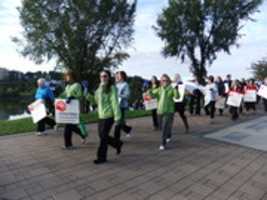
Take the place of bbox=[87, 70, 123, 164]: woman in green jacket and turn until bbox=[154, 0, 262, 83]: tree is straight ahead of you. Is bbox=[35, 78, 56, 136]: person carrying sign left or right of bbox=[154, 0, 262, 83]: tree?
left

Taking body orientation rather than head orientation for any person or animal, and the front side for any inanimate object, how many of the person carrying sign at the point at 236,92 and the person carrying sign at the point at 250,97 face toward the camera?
2

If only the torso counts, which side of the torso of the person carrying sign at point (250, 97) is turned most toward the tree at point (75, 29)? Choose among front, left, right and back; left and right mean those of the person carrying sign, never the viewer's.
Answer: right

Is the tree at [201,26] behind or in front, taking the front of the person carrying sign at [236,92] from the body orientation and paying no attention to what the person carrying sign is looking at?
behind

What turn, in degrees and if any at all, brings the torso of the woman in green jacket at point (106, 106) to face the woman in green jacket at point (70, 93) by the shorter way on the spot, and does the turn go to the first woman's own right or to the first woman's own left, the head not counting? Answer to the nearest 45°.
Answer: approximately 90° to the first woman's own right

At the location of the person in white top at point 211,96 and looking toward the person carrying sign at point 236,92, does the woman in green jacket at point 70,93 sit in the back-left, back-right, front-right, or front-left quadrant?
back-right

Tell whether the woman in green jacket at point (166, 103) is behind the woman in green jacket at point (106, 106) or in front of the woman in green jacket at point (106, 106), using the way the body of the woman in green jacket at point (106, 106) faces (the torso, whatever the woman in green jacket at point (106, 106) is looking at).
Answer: behind

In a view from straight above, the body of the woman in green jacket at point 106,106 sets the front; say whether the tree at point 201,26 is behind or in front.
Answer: behind

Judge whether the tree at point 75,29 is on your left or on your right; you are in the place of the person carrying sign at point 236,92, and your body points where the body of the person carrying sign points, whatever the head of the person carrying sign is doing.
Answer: on your right

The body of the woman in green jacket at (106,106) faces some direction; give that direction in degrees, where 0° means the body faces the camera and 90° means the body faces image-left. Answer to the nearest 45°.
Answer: approximately 45°

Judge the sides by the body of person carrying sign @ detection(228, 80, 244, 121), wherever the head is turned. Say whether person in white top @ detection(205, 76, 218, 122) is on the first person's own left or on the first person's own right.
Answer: on the first person's own right
